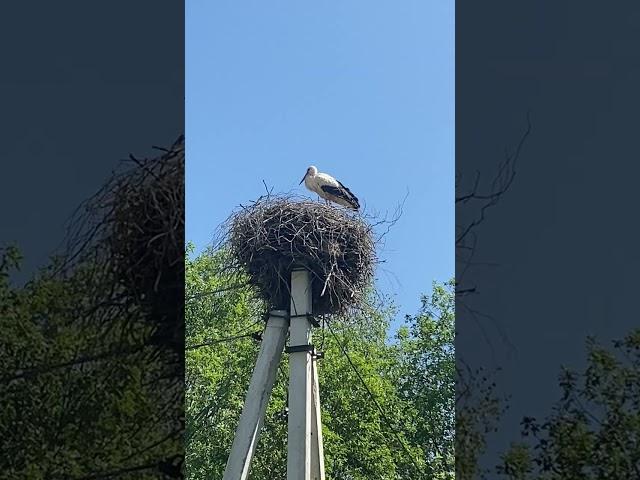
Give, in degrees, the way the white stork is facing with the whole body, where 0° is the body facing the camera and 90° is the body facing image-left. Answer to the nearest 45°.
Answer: approximately 90°

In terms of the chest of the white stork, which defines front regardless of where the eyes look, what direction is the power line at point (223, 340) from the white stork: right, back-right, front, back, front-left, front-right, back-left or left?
front-right

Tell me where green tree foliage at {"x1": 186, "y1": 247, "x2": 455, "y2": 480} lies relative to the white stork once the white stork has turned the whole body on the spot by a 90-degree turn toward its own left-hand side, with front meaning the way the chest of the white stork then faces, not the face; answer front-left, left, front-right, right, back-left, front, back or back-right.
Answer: back
